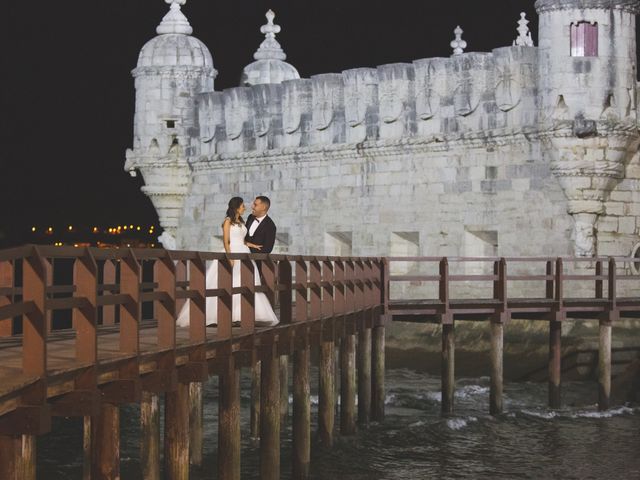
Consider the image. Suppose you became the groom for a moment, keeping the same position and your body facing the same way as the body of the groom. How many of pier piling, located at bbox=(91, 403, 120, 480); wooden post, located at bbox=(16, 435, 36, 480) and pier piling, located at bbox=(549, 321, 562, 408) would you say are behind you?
1

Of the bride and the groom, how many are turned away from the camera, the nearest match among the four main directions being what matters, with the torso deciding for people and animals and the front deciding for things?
0

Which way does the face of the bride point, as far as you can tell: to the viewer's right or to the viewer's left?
to the viewer's right

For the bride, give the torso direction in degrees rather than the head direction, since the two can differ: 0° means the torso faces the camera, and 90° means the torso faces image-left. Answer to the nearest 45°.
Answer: approximately 315°

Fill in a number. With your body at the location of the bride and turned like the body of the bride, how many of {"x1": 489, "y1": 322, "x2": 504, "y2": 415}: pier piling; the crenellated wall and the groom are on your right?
0

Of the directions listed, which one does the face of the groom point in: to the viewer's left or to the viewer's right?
to the viewer's left

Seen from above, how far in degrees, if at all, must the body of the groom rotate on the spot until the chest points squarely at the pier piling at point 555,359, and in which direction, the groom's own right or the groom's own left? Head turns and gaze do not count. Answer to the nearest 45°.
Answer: approximately 180°

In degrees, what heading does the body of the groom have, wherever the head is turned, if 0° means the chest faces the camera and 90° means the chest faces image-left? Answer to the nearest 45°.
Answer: approximately 45°

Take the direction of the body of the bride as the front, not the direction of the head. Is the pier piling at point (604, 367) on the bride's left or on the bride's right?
on the bride's left

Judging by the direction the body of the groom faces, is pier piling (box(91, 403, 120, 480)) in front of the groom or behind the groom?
in front

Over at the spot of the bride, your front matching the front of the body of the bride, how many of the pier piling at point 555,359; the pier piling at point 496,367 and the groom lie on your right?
0
